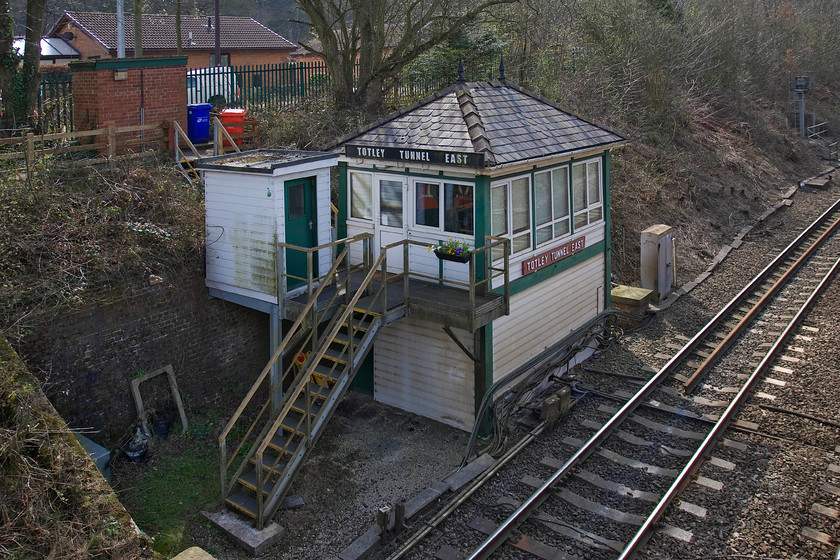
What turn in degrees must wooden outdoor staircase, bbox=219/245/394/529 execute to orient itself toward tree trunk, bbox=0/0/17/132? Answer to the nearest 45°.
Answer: approximately 90° to its right

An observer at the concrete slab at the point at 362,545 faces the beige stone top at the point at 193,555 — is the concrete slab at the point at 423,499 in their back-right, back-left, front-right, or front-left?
back-right

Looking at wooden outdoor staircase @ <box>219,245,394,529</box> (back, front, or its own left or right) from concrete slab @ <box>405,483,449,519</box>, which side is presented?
left

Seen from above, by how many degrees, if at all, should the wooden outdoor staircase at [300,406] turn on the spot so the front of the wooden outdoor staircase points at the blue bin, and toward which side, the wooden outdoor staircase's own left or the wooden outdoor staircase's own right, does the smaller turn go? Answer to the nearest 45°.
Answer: approximately 135° to the wooden outdoor staircase's own right

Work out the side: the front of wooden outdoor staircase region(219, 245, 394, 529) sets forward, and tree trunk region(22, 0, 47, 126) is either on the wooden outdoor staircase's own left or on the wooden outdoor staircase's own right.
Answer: on the wooden outdoor staircase's own right

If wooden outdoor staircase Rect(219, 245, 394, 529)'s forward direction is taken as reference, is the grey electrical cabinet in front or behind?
behind

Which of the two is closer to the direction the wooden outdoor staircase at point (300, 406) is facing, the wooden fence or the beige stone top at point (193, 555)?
the beige stone top

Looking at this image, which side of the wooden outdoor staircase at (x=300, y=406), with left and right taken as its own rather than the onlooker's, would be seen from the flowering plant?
back

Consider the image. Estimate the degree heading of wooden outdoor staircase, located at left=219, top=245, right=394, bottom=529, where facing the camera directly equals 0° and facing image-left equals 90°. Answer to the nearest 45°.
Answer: approximately 45°
